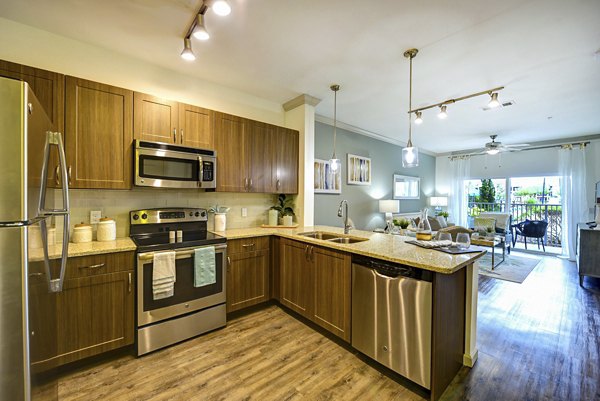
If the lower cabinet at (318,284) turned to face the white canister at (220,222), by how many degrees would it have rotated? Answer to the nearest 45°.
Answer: approximately 90° to its right

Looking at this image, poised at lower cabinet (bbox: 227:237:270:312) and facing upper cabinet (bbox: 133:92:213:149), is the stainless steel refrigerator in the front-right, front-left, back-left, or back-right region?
front-left

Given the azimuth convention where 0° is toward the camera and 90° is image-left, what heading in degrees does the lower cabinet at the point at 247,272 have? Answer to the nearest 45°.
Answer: approximately 315°

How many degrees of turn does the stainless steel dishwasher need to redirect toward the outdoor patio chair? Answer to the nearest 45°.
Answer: approximately 180°

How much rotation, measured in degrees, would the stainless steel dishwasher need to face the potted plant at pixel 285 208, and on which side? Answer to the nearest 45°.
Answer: approximately 90° to its right

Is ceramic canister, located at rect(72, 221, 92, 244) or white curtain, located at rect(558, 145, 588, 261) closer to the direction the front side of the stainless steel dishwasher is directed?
the ceramic canister

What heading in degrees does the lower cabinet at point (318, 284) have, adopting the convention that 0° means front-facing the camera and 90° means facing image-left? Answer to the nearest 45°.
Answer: approximately 45°

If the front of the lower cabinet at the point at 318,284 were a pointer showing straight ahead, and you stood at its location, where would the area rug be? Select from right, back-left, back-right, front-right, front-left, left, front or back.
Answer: back

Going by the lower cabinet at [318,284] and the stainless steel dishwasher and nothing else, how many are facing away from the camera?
0

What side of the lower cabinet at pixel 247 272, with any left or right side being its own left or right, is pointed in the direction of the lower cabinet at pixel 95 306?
right

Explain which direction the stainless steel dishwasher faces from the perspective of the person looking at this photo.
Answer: facing the viewer and to the left of the viewer
